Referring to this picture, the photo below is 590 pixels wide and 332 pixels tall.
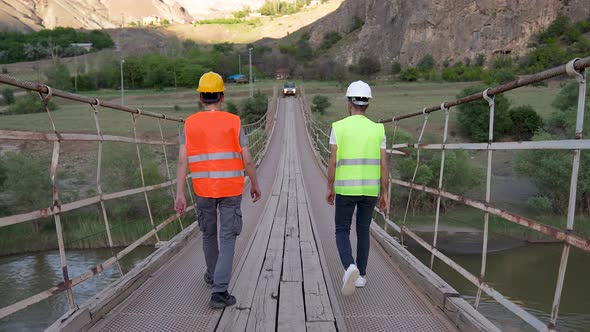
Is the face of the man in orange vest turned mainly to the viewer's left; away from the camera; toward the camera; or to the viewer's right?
away from the camera

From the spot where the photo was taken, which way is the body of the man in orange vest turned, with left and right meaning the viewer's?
facing away from the viewer

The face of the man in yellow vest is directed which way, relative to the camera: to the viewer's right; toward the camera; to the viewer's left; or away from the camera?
away from the camera

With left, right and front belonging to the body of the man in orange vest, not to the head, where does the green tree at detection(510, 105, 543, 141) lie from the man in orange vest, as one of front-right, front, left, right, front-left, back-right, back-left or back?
front-right

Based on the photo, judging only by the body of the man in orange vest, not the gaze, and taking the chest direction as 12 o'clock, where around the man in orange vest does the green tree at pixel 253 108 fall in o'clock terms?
The green tree is roughly at 12 o'clock from the man in orange vest.

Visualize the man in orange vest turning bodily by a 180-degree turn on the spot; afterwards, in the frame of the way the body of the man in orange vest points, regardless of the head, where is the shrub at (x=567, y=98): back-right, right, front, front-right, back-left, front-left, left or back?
back-left

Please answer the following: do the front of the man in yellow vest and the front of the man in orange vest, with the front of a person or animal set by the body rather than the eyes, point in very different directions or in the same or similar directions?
same or similar directions

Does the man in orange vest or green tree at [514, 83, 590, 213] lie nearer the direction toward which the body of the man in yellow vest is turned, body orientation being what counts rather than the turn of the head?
the green tree

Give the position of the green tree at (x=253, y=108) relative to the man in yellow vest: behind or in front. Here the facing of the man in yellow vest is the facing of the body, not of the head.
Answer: in front

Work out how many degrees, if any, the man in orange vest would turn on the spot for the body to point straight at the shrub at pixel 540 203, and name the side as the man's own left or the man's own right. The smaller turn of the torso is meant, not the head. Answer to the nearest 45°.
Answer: approximately 45° to the man's own right

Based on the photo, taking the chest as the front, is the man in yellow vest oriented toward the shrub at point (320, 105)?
yes

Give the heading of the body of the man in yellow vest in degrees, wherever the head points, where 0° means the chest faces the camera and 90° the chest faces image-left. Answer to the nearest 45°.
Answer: approximately 180°

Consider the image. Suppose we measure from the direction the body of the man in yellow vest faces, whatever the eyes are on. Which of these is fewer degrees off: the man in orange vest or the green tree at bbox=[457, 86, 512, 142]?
the green tree

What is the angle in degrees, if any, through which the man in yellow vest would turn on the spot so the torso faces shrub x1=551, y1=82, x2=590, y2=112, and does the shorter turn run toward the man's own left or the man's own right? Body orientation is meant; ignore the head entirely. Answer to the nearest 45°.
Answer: approximately 45° to the man's own right
